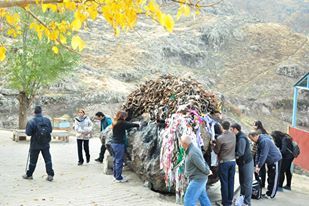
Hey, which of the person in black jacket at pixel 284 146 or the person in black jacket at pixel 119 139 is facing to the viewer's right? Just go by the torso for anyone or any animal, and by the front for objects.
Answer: the person in black jacket at pixel 119 139

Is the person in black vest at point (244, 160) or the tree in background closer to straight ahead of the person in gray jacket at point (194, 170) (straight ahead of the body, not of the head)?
the tree in background

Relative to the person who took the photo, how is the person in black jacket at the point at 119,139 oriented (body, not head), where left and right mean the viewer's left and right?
facing to the right of the viewer

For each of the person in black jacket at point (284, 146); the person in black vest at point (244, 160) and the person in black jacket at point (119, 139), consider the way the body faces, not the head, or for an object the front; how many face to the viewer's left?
2

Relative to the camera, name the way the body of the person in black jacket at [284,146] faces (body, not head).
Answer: to the viewer's left

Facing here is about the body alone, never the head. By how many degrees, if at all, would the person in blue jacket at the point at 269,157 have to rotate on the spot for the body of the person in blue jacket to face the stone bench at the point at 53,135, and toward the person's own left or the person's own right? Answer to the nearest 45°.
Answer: approximately 45° to the person's own right

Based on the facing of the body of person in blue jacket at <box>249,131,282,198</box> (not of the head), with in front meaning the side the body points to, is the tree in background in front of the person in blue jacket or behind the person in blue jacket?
in front

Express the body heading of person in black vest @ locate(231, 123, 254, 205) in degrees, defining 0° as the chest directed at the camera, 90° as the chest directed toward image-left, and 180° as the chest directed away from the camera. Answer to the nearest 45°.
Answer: approximately 90°

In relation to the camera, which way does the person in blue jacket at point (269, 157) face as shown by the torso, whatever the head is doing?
to the viewer's left

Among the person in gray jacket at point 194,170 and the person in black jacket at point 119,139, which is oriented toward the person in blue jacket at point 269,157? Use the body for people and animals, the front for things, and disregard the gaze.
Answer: the person in black jacket
